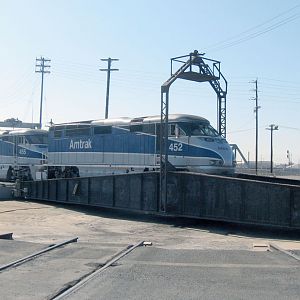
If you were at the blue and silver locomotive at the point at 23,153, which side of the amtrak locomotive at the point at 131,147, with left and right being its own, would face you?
back

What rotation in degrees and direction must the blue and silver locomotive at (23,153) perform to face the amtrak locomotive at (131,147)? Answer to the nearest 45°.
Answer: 0° — it already faces it

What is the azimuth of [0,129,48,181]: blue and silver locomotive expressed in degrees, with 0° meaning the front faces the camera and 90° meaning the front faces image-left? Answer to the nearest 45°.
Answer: approximately 315°
